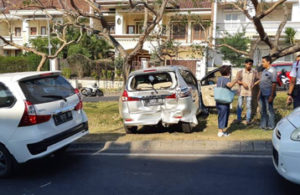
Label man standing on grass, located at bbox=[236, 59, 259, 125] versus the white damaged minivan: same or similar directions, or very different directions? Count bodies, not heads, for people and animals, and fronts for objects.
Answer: very different directions

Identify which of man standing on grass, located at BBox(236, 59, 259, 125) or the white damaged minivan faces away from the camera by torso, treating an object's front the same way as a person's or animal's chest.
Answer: the white damaged minivan

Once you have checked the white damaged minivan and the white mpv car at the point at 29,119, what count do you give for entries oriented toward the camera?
0

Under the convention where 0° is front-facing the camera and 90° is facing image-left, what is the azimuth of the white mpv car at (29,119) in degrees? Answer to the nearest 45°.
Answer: approximately 135°

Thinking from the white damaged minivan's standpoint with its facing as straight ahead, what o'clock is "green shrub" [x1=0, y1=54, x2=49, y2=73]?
The green shrub is roughly at 11 o'clock from the white damaged minivan.

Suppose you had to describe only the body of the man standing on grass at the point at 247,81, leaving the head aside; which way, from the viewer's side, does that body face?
toward the camera

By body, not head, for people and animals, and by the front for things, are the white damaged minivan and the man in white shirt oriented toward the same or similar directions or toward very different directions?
very different directions

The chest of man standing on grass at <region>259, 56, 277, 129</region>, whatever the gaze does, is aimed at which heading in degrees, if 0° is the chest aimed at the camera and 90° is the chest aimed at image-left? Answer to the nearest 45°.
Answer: approximately 45°

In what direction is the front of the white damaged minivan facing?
away from the camera

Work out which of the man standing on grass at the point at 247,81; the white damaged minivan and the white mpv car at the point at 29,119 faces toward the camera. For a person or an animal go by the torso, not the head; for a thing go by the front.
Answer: the man standing on grass

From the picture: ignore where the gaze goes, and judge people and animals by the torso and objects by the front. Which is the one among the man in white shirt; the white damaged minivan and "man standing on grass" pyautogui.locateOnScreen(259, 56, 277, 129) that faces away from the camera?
the white damaged minivan

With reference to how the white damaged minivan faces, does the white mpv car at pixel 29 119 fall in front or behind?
behind

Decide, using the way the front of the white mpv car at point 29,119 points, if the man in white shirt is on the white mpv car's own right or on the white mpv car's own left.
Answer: on the white mpv car's own right
